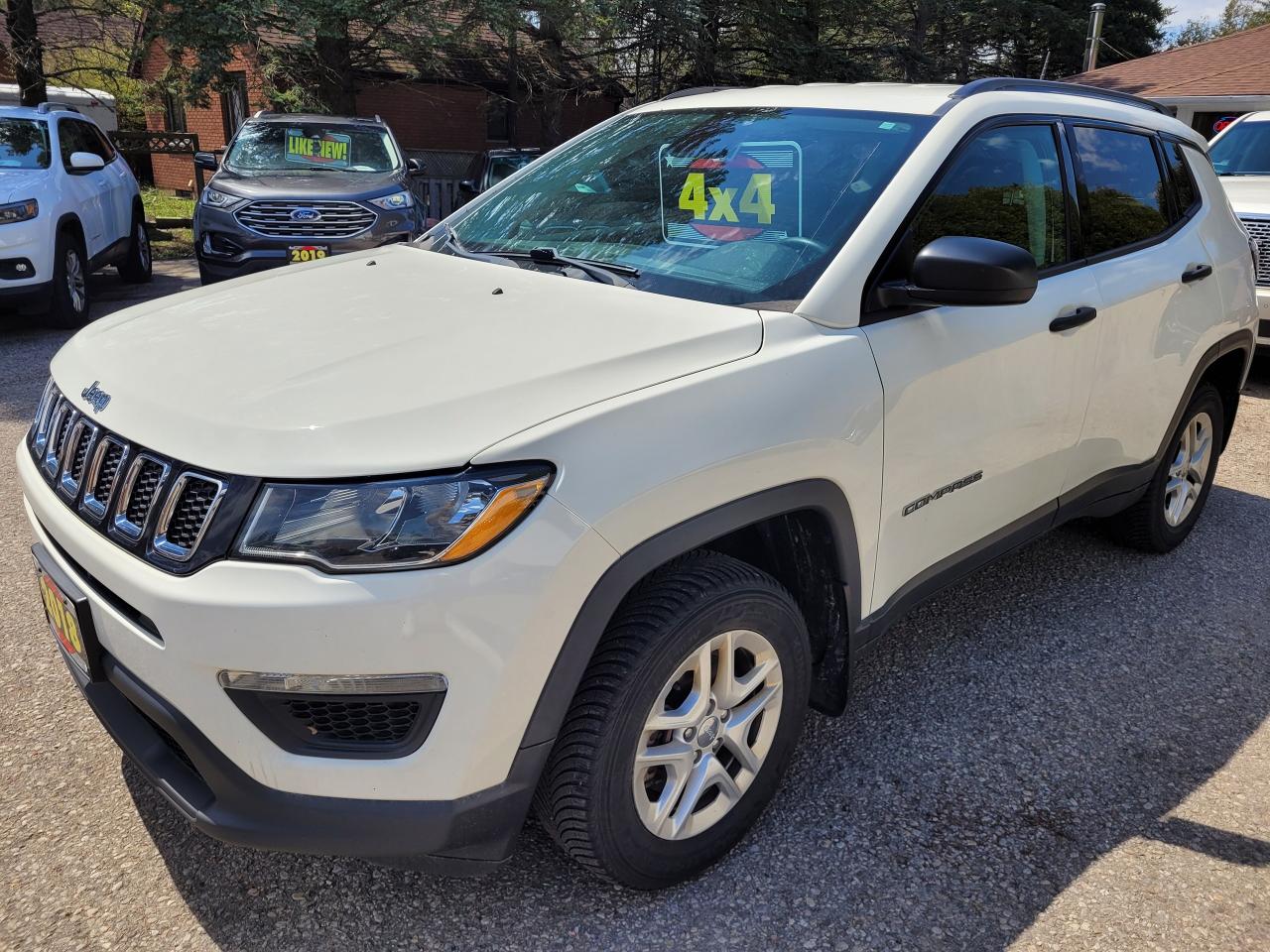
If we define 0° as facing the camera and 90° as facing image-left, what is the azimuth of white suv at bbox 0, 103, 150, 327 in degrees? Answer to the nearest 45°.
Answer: approximately 45°

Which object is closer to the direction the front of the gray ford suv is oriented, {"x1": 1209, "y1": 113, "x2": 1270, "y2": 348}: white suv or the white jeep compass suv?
the white jeep compass suv

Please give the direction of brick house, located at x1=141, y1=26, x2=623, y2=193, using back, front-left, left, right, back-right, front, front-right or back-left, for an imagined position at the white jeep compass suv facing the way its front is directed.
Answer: back-right

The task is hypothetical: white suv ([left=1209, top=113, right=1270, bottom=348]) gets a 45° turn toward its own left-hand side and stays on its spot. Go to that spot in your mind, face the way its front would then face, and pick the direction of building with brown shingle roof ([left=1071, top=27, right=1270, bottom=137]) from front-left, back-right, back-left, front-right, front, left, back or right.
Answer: back-left

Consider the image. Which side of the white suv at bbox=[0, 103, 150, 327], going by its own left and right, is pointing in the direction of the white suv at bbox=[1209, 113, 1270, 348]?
left

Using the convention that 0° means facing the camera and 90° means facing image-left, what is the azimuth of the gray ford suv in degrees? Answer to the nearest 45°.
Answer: approximately 0°

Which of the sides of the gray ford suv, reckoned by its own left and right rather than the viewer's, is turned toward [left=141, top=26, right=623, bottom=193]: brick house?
back

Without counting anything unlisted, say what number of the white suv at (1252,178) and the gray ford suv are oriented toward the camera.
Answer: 2

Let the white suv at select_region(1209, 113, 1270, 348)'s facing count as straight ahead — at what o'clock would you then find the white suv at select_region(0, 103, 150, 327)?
the white suv at select_region(0, 103, 150, 327) is roughly at 2 o'clock from the white suv at select_region(1209, 113, 1270, 348).

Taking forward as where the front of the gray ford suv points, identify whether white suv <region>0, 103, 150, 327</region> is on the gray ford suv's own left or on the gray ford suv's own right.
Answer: on the gray ford suv's own right

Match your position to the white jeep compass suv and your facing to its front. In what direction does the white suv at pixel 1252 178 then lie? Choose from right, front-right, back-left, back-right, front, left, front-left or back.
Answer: back
